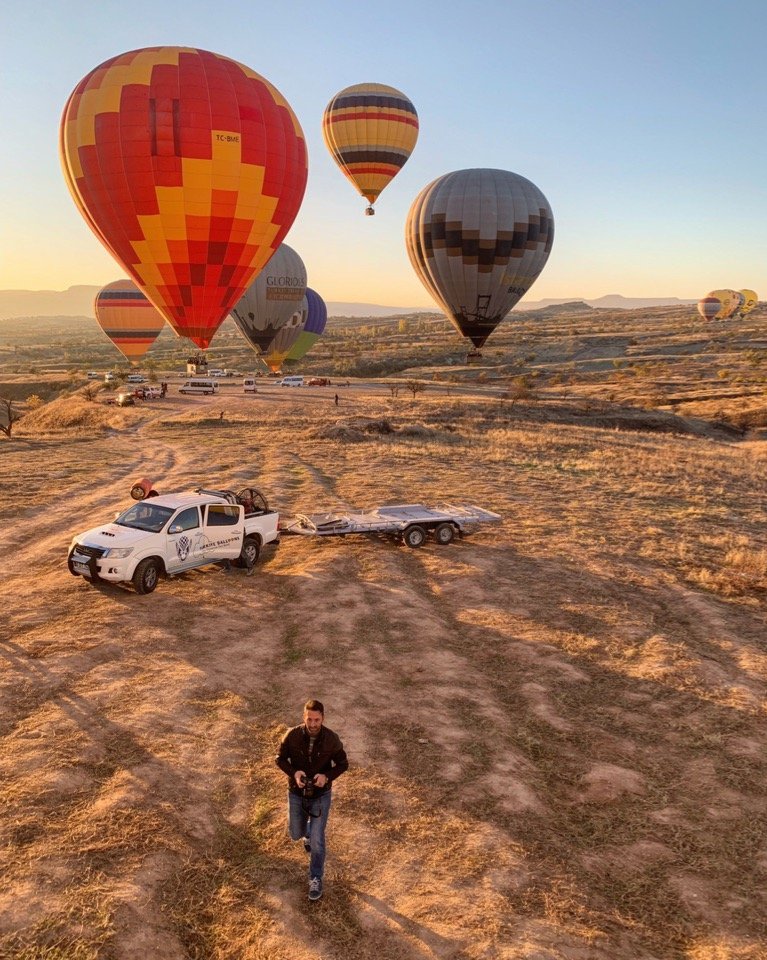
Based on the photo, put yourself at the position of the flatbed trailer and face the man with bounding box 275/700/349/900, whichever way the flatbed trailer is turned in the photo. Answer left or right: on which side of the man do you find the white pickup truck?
right

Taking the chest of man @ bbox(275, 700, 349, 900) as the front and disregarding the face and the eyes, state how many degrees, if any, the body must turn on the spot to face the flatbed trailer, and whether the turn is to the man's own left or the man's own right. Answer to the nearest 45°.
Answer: approximately 180°

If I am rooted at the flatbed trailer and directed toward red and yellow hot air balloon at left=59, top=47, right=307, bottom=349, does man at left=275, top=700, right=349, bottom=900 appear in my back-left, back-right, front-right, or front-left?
back-left

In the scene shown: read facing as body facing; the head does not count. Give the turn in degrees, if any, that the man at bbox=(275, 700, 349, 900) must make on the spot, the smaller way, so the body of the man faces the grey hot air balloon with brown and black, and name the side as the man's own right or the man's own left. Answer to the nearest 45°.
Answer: approximately 180°

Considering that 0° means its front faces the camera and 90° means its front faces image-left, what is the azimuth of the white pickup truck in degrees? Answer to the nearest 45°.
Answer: approximately 45°

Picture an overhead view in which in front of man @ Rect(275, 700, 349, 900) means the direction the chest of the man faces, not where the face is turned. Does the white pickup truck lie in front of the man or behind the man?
behind

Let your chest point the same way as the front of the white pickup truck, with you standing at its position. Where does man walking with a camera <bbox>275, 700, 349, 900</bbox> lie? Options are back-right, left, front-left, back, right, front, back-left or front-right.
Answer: front-left

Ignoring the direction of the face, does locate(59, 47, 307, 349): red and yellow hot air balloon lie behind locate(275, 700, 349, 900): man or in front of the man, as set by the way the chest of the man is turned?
behind

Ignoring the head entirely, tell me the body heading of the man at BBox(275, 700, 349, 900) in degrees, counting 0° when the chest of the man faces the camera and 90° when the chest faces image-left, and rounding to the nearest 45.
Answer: approximately 0°

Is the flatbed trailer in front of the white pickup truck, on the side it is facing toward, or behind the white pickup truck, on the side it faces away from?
behind
